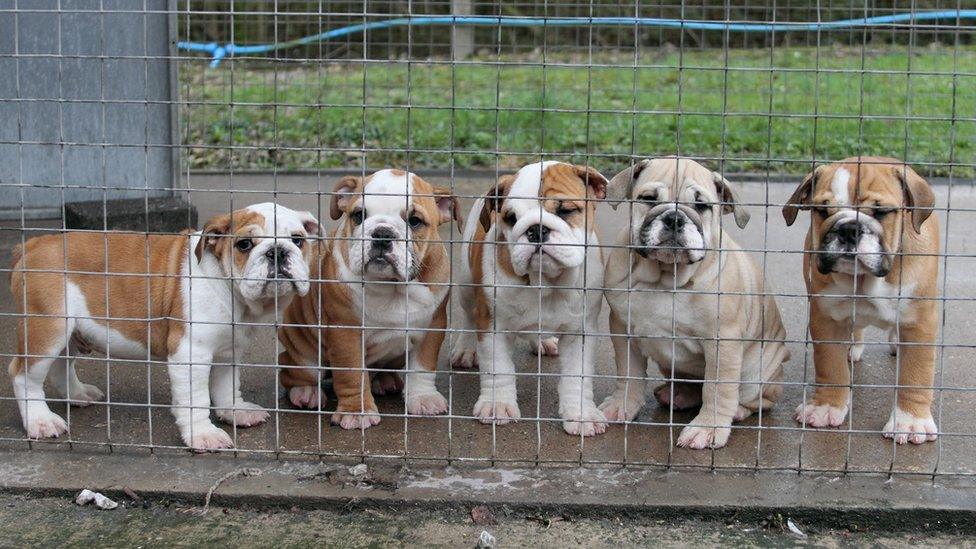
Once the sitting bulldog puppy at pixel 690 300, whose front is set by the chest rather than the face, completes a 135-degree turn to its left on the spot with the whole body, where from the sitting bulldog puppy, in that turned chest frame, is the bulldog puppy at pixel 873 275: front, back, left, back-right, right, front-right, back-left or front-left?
front

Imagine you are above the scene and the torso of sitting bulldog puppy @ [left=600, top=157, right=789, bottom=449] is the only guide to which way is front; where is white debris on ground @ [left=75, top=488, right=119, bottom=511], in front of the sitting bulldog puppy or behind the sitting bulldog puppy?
in front

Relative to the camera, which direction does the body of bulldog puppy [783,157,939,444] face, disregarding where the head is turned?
toward the camera

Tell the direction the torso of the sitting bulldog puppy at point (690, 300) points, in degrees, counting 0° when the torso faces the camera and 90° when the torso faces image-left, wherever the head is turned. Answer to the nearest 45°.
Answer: approximately 45°

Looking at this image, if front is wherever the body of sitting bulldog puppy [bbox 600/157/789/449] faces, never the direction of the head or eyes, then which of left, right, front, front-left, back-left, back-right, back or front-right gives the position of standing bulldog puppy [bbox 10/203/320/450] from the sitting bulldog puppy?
front-right
